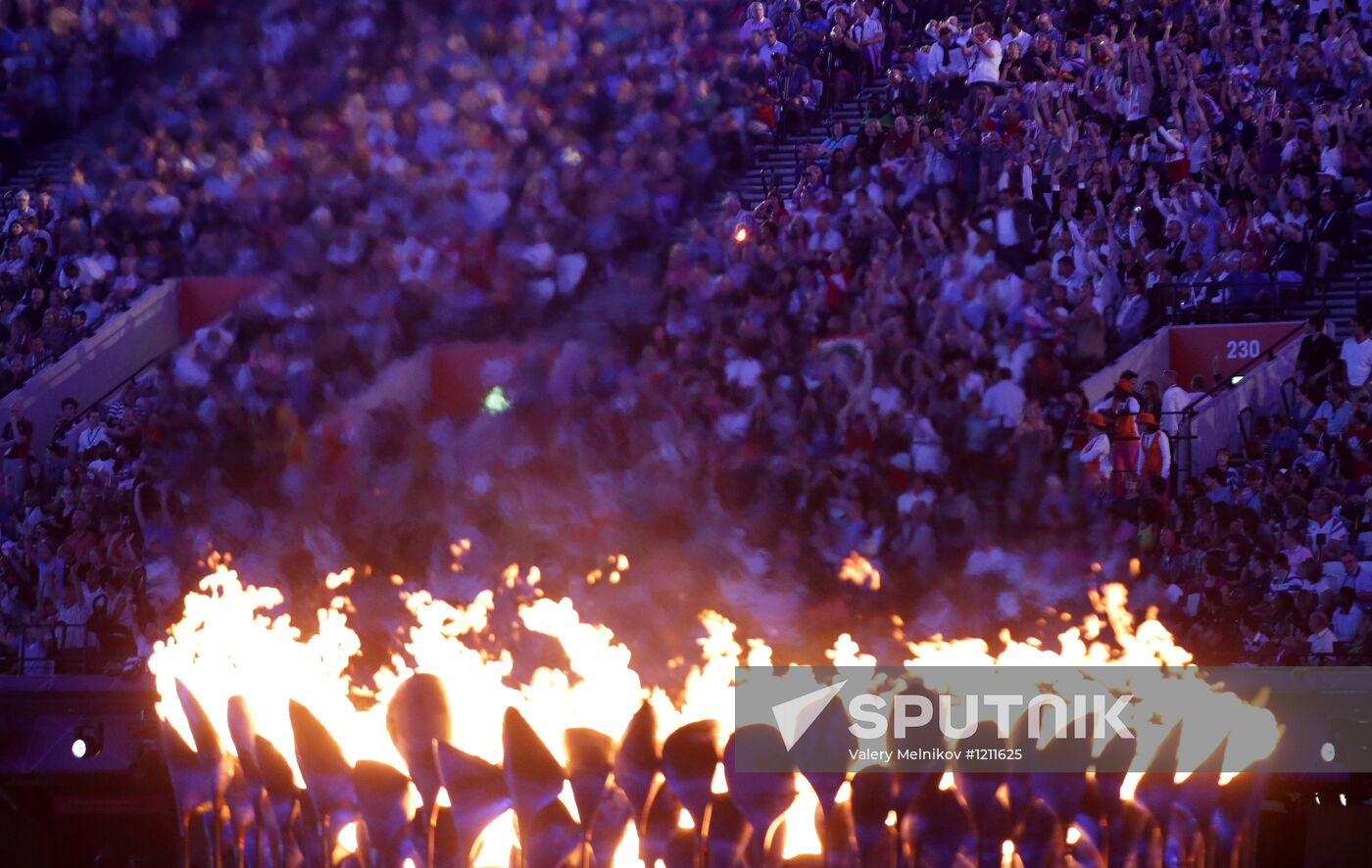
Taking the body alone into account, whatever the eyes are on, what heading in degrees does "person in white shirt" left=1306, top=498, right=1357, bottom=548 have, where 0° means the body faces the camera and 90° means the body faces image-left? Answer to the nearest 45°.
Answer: approximately 45°

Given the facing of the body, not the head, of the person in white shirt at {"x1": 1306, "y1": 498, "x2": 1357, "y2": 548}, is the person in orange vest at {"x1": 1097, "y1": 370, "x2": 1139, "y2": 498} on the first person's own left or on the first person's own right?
on the first person's own right

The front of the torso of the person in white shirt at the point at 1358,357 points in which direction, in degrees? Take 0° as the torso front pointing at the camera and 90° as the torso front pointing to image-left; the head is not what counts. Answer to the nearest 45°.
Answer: approximately 45°
